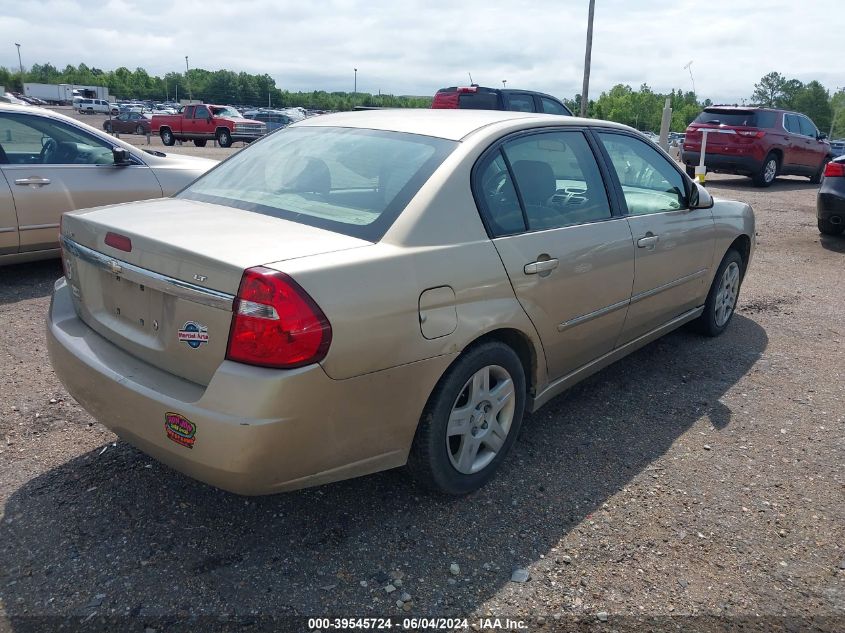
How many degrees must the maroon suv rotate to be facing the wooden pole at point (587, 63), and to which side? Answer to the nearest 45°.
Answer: approximately 90° to its left

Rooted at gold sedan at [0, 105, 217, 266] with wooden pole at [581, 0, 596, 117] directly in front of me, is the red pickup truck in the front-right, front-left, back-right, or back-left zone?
front-left

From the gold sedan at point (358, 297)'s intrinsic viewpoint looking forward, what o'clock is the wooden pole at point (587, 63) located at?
The wooden pole is roughly at 11 o'clock from the gold sedan.

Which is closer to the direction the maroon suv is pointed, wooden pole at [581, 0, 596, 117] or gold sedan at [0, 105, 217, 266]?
the wooden pole

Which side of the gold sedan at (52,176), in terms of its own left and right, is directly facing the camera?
right

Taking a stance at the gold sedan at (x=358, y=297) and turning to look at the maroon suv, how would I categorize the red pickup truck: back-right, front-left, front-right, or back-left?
front-left

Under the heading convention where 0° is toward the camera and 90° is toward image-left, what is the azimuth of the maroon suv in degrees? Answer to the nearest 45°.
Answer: approximately 225°

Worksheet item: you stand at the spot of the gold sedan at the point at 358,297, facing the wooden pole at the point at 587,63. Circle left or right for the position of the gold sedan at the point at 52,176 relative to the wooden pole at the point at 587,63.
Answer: left

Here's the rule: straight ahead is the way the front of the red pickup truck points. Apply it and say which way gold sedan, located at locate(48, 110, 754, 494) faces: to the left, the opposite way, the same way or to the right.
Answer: to the left

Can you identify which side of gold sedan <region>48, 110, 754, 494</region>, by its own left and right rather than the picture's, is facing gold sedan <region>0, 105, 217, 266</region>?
left

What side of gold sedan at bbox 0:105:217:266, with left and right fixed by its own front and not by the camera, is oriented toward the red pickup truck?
left
